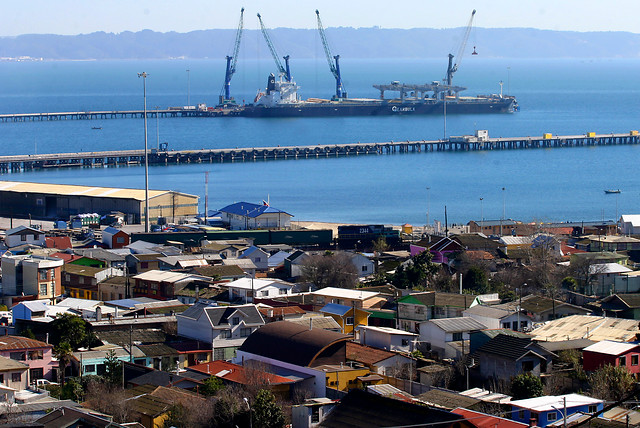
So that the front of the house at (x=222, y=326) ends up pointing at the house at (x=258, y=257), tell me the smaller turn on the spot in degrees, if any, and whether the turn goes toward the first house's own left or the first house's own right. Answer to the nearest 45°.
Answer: approximately 135° to the first house's own left

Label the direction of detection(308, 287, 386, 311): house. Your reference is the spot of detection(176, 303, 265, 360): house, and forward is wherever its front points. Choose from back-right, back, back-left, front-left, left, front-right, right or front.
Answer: left

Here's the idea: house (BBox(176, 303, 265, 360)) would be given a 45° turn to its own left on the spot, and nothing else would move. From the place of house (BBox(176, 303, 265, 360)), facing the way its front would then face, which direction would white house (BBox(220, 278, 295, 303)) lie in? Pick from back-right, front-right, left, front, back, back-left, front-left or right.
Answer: left

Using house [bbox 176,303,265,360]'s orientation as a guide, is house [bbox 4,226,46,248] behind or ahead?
behind

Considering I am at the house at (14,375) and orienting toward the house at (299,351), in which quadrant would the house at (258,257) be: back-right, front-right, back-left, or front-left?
front-left

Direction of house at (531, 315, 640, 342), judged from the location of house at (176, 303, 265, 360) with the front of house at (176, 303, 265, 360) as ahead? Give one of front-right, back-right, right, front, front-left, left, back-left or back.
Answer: front-left

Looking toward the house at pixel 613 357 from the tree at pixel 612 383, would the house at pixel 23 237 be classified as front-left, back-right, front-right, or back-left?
front-left

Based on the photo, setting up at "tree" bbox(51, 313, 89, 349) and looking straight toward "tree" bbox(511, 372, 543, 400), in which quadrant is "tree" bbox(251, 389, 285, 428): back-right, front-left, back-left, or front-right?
front-right

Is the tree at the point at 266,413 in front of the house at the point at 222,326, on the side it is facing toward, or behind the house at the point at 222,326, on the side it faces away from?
in front

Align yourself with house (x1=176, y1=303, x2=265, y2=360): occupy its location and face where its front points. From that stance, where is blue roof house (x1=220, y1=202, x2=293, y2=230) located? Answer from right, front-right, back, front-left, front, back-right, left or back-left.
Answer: back-left

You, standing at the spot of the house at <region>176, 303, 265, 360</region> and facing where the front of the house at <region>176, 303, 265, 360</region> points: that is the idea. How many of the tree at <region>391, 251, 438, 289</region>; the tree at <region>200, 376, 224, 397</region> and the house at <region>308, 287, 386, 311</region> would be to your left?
2

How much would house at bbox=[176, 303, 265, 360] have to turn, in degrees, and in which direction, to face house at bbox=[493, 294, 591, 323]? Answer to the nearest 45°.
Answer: approximately 45° to its left

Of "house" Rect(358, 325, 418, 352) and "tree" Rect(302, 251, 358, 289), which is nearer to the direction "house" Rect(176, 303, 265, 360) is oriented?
the house

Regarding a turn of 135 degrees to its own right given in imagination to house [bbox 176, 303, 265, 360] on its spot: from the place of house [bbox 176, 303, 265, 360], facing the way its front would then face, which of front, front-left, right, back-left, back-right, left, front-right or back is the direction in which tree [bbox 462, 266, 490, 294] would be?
back-right

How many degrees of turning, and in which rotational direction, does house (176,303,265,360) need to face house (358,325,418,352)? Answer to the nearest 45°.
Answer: approximately 45° to its left

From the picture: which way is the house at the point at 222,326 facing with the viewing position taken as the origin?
facing the viewer and to the right of the viewer

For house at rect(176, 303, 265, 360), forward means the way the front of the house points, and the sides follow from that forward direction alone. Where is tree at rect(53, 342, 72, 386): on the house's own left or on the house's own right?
on the house's own right
